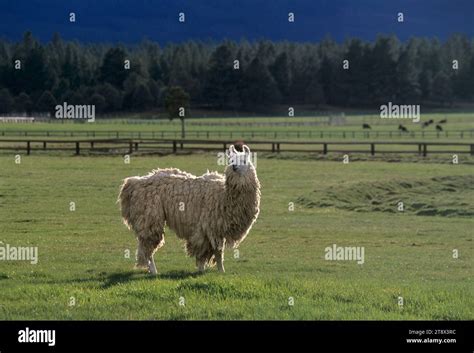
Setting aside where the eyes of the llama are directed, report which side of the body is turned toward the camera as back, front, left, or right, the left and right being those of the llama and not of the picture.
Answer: right
